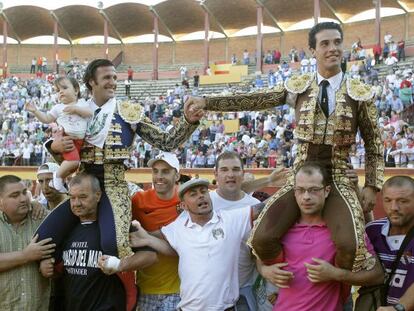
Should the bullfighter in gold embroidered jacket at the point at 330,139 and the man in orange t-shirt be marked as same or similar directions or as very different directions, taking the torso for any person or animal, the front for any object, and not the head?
same or similar directions

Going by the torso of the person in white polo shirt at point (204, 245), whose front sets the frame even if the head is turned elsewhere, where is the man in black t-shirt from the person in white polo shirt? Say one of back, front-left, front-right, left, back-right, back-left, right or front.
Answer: right

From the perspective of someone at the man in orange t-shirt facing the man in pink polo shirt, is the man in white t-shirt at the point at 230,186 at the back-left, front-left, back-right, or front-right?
front-left

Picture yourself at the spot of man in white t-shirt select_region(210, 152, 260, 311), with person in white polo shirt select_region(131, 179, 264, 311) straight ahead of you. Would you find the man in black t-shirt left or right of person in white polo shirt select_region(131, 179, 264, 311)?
right

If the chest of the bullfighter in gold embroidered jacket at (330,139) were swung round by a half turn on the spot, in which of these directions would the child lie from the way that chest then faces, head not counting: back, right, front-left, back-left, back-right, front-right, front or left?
left

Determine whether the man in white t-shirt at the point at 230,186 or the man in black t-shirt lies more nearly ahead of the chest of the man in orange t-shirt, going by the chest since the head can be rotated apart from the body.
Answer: the man in black t-shirt

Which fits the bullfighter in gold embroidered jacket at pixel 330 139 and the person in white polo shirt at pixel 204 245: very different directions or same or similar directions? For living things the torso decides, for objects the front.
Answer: same or similar directions

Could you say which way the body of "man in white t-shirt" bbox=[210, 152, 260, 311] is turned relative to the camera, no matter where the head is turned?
toward the camera

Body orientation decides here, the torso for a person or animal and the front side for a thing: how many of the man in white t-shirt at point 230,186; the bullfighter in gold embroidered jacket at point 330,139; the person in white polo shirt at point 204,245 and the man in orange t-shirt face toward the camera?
4

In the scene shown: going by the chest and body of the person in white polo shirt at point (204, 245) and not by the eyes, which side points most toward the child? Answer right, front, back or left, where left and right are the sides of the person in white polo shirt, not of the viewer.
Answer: right

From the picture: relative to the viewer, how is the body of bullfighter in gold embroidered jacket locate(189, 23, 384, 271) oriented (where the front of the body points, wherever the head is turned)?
toward the camera

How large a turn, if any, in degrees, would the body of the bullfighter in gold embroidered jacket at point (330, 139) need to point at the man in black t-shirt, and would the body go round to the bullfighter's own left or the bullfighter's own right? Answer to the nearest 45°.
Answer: approximately 90° to the bullfighter's own right

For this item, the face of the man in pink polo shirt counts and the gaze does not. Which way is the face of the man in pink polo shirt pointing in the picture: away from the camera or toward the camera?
toward the camera

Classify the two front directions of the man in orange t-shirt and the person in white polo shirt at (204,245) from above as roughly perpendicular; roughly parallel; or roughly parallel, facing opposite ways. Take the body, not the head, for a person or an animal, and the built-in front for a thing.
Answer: roughly parallel

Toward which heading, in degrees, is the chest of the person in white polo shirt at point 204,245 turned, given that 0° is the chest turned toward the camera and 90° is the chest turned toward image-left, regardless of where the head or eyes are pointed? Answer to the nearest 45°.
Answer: approximately 0°

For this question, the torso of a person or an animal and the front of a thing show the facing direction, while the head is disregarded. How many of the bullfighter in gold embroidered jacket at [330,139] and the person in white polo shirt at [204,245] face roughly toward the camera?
2

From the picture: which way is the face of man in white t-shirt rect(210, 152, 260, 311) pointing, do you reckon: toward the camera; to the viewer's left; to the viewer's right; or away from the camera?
toward the camera
